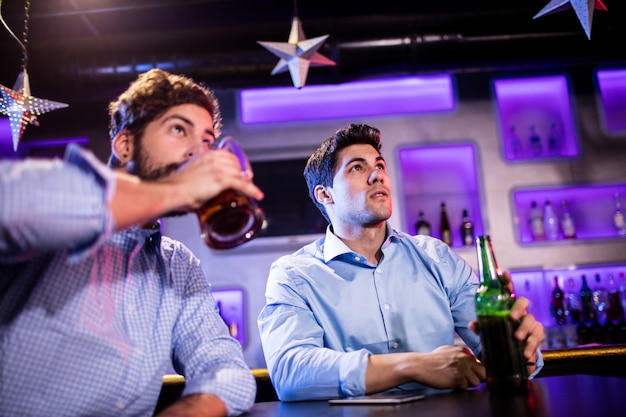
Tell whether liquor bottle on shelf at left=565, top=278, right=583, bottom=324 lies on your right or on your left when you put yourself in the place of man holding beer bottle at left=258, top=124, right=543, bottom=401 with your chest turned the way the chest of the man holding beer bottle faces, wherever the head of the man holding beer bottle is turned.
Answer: on your left

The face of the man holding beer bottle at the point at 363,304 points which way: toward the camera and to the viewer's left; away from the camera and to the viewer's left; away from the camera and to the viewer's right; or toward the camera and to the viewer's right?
toward the camera and to the viewer's right

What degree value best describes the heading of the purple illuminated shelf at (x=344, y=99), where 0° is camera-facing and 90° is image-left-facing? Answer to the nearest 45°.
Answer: approximately 0°

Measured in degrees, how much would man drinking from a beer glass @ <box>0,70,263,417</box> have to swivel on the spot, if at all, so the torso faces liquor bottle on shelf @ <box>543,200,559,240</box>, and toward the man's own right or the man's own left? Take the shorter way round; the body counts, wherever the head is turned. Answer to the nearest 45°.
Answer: approximately 90° to the man's own left

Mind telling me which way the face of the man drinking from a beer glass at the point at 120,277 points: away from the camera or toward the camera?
toward the camera

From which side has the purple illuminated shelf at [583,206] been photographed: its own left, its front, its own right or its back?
front

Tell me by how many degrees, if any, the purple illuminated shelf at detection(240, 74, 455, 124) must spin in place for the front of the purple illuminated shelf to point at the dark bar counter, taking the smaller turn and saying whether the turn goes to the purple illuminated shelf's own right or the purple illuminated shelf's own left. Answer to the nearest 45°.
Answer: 0° — it already faces it

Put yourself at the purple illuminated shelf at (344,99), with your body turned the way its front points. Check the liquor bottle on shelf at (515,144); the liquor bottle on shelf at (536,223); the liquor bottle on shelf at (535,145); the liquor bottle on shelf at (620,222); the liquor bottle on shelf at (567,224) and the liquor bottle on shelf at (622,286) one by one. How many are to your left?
6

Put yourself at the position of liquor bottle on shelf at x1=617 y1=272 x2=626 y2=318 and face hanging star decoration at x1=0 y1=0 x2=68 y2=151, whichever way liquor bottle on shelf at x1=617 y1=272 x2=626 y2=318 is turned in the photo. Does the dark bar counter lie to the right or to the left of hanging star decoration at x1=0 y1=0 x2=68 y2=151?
left

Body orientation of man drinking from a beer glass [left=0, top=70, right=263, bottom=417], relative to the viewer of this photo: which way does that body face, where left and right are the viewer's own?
facing the viewer and to the right of the viewer

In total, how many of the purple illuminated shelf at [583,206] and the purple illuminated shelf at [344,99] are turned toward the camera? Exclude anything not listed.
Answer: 2
